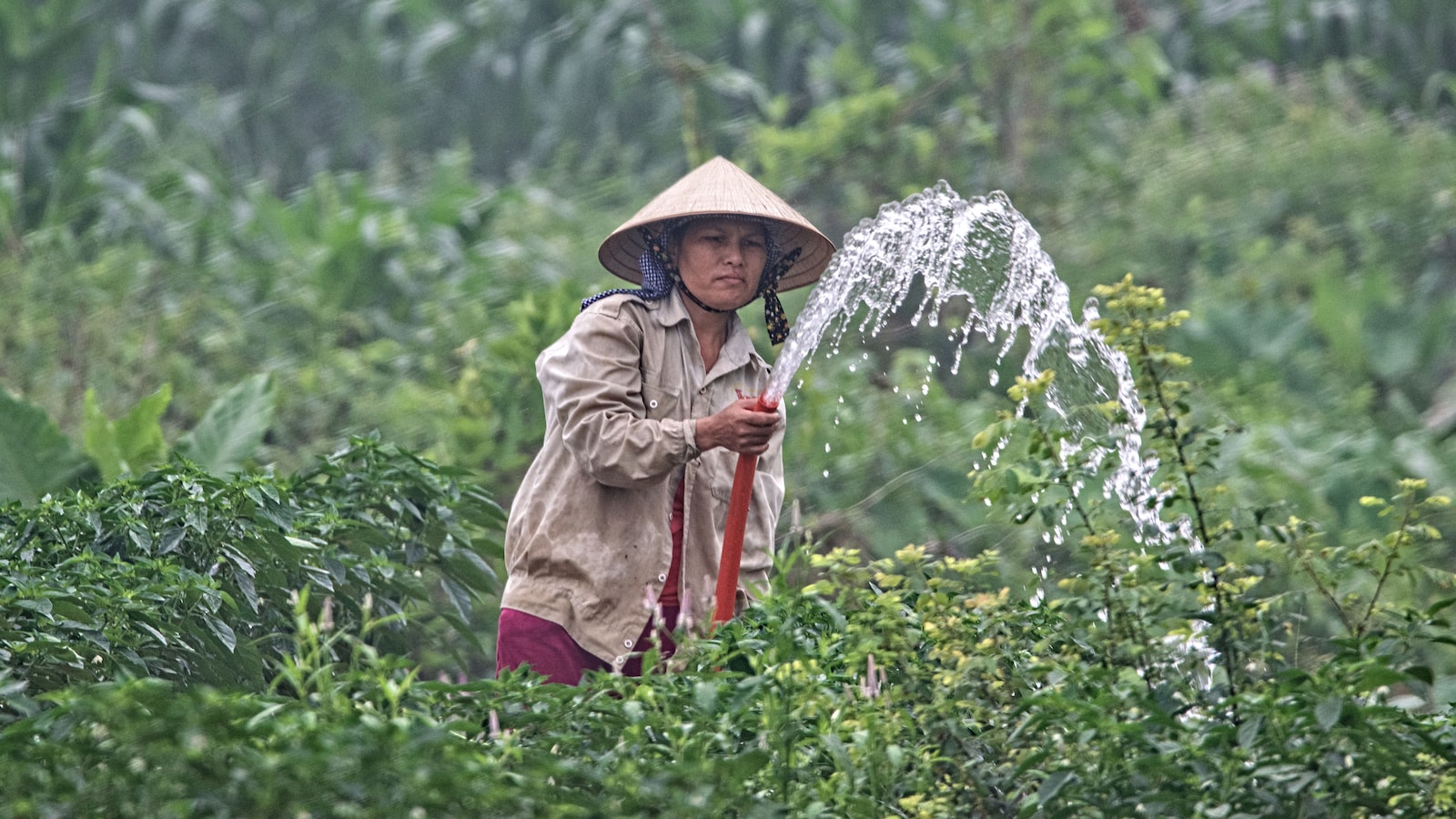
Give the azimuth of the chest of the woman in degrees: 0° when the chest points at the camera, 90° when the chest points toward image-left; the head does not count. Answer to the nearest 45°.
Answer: approximately 315°

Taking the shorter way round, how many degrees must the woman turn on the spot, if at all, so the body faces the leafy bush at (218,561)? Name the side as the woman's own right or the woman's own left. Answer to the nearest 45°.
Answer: approximately 135° to the woman's own right
